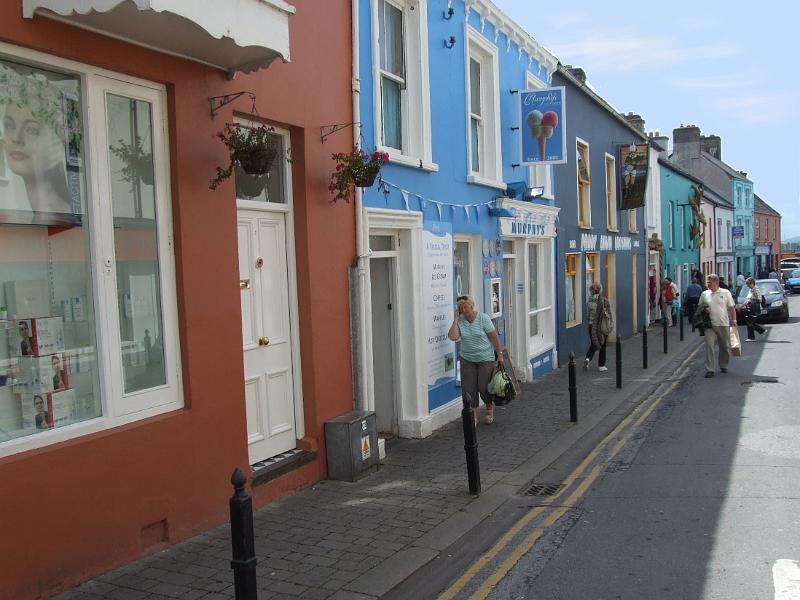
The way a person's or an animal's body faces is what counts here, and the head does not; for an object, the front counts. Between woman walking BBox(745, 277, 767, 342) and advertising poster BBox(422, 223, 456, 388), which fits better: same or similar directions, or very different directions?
very different directions

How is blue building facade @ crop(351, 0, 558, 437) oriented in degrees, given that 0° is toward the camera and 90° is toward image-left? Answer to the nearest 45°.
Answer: approximately 315°

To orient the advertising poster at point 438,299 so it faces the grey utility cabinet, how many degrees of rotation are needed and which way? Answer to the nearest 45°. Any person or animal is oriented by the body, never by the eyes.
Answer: approximately 45° to its right

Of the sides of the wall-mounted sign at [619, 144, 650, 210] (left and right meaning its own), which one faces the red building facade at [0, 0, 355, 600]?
front

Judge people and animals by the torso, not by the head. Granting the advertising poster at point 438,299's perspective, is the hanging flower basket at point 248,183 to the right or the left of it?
on its right

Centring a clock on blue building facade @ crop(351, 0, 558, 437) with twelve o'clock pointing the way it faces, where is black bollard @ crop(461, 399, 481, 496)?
The black bollard is roughly at 1 o'clock from the blue building facade.

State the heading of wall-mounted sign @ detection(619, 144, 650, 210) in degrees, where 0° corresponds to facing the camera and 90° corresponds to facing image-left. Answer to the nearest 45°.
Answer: approximately 0°

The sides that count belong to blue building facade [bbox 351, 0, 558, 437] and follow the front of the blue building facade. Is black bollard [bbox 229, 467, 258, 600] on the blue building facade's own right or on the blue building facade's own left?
on the blue building facade's own right

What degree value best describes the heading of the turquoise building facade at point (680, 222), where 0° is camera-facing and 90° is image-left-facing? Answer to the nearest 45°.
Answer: approximately 315°

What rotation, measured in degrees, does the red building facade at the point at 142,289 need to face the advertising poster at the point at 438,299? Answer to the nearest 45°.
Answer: approximately 90° to its left

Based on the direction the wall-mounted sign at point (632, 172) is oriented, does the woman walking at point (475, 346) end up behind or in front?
in front

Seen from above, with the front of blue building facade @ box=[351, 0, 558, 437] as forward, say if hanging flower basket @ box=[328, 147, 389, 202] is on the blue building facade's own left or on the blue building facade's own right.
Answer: on the blue building facade's own right
